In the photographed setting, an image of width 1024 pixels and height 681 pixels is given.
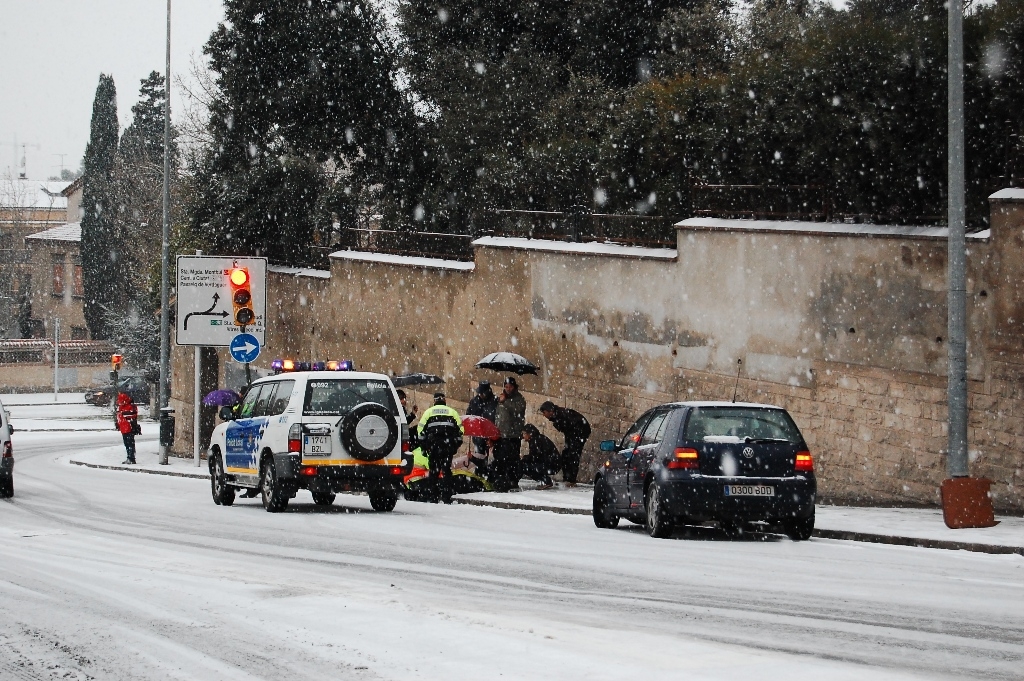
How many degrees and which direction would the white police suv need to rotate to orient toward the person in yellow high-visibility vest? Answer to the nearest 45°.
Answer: approximately 90° to its right

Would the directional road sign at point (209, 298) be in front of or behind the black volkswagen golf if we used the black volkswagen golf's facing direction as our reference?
in front

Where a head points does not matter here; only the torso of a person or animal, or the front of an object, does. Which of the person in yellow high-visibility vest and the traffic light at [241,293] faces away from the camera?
the person in yellow high-visibility vest

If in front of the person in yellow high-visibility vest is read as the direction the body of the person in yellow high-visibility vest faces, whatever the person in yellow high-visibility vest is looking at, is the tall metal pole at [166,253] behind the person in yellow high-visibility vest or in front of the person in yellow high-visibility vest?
in front

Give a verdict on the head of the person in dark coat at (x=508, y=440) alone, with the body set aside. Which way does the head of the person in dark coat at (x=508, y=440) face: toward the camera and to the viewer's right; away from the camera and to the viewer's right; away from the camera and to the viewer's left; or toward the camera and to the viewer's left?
toward the camera and to the viewer's left

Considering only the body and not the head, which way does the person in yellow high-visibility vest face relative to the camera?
away from the camera

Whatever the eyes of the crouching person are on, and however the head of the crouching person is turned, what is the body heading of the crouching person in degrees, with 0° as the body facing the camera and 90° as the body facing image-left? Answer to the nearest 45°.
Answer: approximately 90°

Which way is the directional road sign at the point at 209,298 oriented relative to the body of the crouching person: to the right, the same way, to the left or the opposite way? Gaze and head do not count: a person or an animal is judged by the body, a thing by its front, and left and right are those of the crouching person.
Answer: to the left

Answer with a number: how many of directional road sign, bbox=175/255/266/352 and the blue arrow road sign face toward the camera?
2

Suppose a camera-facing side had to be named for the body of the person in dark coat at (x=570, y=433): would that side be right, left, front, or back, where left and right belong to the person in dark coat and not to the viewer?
left

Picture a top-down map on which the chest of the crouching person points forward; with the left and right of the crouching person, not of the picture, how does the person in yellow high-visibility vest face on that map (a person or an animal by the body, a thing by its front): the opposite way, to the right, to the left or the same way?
to the right

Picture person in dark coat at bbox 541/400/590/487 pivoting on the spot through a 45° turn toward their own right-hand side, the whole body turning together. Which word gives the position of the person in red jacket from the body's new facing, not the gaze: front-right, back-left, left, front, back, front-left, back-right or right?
front

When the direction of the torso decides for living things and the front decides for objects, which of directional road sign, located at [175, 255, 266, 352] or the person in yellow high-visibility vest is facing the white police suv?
the directional road sign

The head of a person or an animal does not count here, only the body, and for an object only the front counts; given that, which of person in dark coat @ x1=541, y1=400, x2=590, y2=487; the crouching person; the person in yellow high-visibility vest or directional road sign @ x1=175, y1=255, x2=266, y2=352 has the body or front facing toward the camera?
the directional road sign

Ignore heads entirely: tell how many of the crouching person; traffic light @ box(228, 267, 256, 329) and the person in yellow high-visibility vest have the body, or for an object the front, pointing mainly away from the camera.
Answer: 1
